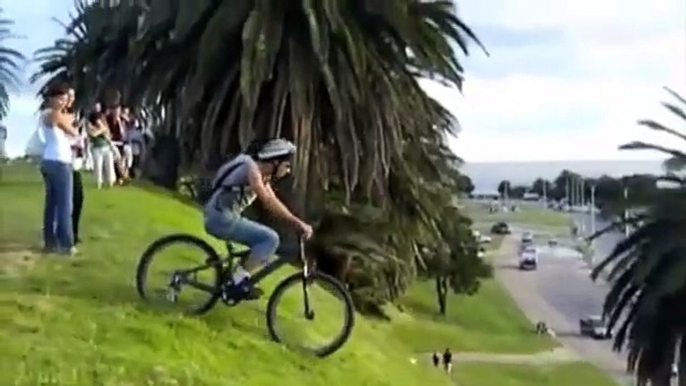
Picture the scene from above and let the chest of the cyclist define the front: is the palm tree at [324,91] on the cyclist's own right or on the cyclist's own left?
on the cyclist's own left

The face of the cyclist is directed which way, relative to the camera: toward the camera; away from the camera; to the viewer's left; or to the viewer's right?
to the viewer's right

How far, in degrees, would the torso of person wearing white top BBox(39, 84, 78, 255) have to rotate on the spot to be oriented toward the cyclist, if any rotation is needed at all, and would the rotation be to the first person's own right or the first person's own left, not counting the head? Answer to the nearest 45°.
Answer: approximately 45° to the first person's own right

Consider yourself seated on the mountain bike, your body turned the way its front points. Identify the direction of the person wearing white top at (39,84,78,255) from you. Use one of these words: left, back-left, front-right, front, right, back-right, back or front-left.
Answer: back-left

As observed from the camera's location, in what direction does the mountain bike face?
facing to the right of the viewer

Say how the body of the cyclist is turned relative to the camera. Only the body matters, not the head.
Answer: to the viewer's right

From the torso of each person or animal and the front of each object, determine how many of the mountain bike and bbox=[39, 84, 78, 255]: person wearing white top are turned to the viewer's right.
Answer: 2

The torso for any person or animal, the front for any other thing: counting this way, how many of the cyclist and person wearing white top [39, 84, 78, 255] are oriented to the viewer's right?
2

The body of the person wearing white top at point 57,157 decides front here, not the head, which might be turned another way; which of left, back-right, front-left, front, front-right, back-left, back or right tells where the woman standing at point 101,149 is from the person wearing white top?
left

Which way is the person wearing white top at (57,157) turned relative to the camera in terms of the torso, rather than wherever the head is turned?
to the viewer's right

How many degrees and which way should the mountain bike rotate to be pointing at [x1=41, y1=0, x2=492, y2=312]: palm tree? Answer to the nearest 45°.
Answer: approximately 90° to its left

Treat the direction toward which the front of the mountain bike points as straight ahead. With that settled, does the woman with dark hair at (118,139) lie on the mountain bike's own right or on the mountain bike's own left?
on the mountain bike's own left
